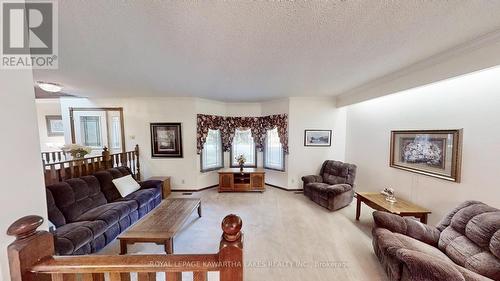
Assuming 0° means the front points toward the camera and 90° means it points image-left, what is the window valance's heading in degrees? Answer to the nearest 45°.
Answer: approximately 0°

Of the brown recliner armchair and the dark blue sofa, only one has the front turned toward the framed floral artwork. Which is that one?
the dark blue sofa

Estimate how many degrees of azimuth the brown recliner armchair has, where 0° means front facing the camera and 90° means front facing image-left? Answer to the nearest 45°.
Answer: approximately 45°

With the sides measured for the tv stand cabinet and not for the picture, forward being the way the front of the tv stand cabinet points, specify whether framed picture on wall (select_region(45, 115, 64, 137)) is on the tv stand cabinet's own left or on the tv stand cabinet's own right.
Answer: on the tv stand cabinet's own right

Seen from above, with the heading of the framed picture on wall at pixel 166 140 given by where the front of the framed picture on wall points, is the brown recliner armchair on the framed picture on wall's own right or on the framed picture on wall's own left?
on the framed picture on wall's own left

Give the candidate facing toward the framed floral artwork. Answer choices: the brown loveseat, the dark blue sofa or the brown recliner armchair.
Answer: the dark blue sofa

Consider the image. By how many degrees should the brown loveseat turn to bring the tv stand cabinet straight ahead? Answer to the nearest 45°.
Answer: approximately 45° to its right

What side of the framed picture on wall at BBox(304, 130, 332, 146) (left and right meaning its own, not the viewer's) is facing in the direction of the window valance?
right

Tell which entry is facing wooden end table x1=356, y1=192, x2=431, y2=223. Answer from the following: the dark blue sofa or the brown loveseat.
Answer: the dark blue sofa

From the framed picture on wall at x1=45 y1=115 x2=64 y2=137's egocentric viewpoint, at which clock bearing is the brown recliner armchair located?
The brown recliner armchair is roughly at 11 o'clock from the framed picture on wall.

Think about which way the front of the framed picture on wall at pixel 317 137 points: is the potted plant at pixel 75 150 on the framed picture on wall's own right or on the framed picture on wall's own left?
on the framed picture on wall's own right
